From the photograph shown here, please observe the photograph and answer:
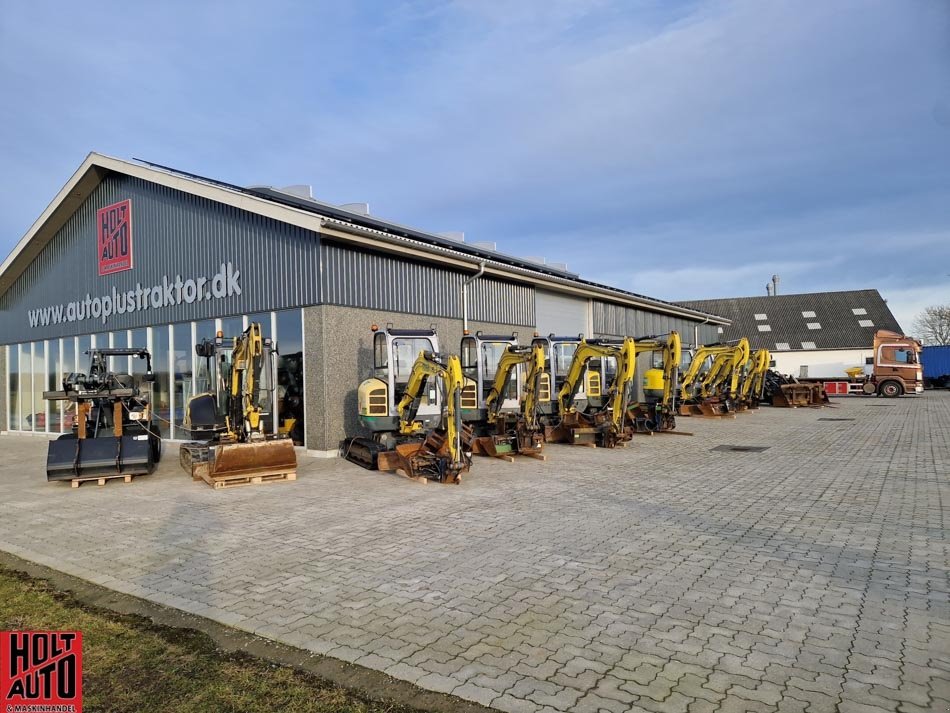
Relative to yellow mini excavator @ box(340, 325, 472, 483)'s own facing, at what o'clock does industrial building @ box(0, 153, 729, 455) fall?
The industrial building is roughly at 6 o'clock from the yellow mini excavator.

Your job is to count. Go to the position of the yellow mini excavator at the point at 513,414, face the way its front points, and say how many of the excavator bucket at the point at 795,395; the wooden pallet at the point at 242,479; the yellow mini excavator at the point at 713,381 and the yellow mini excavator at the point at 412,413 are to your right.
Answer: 2

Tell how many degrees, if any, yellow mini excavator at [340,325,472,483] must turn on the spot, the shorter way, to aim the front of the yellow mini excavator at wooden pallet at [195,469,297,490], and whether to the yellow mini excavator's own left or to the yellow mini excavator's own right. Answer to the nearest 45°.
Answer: approximately 135° to the yellow mini excavator's own right

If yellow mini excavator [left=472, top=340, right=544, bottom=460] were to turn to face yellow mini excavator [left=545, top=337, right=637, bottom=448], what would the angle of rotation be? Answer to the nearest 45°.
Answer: approximately 90° to its left

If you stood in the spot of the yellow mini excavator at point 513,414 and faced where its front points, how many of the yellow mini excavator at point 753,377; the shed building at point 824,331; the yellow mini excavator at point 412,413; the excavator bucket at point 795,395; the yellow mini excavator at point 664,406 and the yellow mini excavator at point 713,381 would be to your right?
1

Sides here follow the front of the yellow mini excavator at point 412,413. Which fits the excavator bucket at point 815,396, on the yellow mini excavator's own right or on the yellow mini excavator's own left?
on the yellow mini excavator's own left

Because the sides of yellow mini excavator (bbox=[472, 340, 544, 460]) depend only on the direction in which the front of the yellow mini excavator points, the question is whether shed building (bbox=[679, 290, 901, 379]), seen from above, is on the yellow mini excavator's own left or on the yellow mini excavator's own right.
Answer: on the yellow mini excavator's own left

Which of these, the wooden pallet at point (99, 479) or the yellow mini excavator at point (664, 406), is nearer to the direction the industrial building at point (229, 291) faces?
the wooden pallet

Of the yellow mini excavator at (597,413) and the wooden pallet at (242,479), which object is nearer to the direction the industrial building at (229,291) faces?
the wooden pallet

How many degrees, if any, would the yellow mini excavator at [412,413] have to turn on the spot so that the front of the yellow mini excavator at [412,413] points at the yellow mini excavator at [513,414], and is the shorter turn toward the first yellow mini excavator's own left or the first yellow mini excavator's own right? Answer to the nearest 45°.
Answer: approximately 90° to the first yellow mini excavator's own left

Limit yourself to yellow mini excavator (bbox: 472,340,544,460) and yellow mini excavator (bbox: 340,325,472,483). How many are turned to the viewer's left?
0

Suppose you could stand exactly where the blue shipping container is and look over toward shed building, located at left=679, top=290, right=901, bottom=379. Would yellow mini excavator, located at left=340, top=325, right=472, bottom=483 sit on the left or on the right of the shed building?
left

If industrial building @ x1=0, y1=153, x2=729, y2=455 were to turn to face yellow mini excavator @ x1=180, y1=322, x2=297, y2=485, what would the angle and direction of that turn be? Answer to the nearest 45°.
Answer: approximately 45° to its left

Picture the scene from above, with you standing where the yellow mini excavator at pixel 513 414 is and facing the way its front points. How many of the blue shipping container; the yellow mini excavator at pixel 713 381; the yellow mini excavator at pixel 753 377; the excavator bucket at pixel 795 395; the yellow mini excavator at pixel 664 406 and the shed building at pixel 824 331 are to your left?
6

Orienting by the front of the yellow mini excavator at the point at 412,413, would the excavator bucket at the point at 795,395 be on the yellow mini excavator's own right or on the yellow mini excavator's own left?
on the yellow mini excavator's own left

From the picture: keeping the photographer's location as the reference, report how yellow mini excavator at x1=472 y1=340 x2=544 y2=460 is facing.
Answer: facing the viewer and to the right of the viewer
